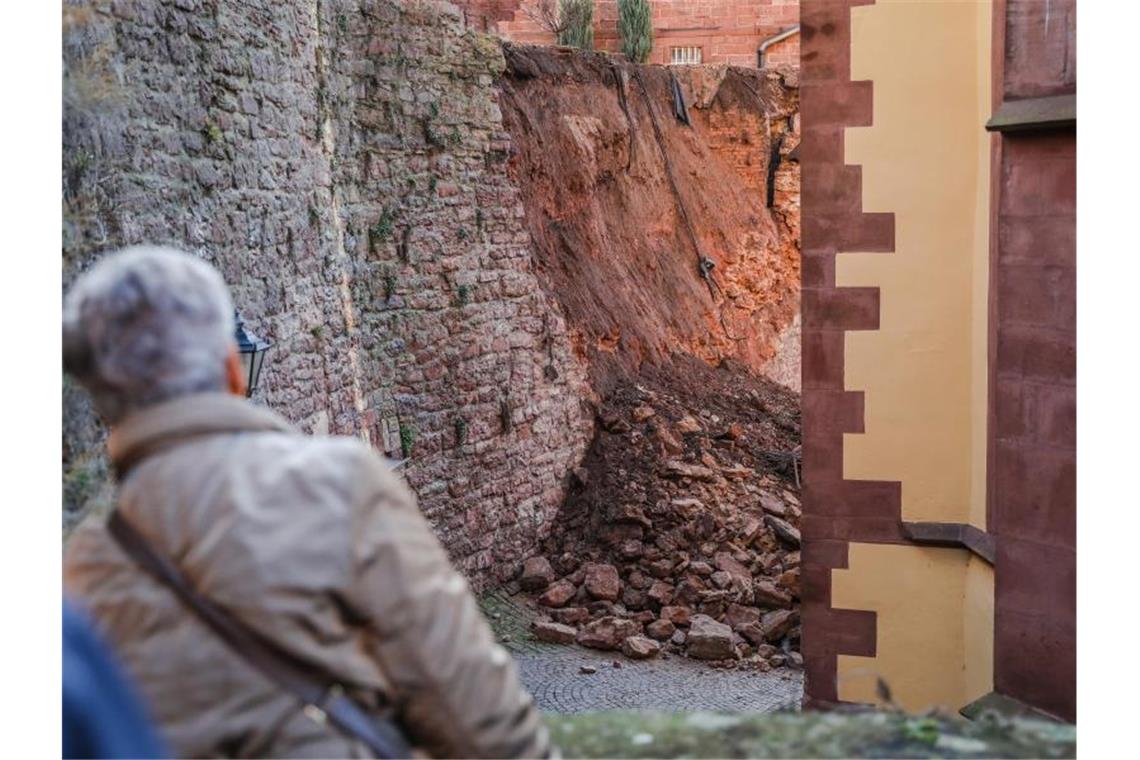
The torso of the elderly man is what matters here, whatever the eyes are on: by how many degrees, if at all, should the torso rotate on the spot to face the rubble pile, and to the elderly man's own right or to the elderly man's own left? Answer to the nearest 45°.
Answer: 0° — they already face it

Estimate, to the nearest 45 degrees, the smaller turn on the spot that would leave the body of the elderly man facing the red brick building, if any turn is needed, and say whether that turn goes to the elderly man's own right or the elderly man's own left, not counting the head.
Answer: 0° — they already face it

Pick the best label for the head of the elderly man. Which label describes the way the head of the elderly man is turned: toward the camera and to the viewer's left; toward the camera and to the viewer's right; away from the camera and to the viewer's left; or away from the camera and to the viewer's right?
away from the camera and to the viewer's right

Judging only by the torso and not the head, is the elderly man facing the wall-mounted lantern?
yes

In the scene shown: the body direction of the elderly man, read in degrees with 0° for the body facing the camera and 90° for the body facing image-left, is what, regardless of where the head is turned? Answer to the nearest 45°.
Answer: approximately 180°

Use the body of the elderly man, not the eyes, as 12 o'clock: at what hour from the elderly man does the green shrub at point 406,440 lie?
The green shrub is roughly at 12 o'clock from the elderly man.

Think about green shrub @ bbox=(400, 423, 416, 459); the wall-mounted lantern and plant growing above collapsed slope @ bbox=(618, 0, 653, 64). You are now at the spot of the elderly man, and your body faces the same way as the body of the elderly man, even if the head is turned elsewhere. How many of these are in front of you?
3

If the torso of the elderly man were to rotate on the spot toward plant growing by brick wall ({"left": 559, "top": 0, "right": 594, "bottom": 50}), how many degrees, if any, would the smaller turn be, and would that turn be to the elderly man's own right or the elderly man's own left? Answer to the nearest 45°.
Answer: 0° — they already face it
